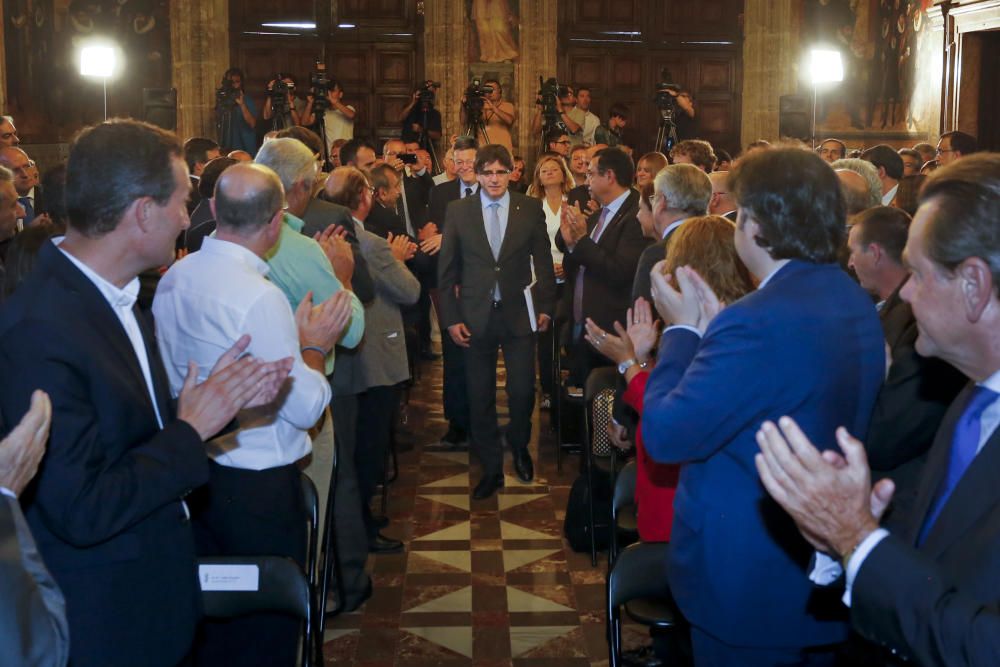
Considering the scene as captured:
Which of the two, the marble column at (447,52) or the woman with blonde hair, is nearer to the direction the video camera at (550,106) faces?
the woman with blonde hair

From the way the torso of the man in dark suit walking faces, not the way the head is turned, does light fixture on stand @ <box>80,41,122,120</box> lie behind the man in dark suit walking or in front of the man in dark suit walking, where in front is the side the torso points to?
behind

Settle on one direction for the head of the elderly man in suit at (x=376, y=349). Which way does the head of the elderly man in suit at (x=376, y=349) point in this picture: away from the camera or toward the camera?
away from the camera

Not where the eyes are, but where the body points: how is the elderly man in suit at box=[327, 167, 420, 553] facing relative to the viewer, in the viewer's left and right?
facing to the right of the viewer

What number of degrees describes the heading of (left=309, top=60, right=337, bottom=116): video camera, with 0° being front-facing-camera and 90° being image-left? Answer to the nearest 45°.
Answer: approximately 0°

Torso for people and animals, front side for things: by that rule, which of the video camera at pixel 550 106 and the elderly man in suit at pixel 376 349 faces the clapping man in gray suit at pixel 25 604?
the video camera

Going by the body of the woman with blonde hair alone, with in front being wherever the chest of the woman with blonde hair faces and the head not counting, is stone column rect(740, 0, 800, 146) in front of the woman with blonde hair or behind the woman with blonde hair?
behind

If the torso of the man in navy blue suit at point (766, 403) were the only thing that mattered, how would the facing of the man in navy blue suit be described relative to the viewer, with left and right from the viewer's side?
facing away from the viewer and to the left of the viewer

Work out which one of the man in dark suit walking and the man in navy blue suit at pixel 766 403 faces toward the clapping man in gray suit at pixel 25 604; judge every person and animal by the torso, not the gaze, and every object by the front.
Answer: the man in dark suit walking

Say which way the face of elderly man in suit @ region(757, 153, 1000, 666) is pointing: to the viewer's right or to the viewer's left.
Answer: to the viewer's left

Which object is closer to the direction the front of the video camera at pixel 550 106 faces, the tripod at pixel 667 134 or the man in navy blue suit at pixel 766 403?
the man in navy blue suit
